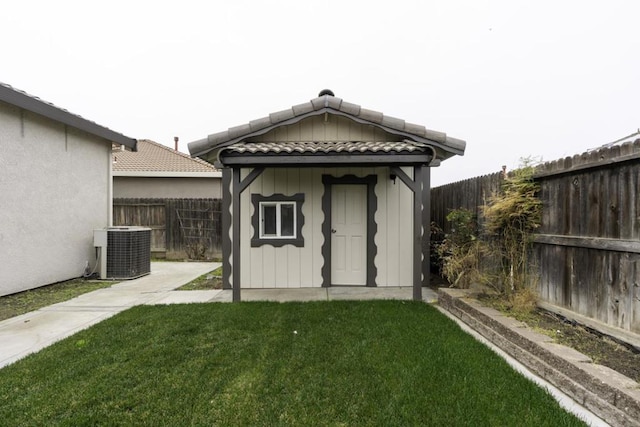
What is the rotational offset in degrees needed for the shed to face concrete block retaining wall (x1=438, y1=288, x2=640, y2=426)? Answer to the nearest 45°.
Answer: approximately 45° to its left

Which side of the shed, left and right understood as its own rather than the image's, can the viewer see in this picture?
front

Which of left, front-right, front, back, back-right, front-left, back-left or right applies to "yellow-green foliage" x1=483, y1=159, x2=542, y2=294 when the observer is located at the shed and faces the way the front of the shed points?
front-left

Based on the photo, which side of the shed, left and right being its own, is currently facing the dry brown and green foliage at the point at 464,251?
left

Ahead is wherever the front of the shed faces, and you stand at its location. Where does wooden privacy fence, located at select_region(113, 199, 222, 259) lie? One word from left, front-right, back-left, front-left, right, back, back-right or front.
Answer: back-right

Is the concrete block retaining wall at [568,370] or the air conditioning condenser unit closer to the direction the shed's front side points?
the concrete block retaining wall

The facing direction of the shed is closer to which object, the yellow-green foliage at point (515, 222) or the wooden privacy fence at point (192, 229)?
the yellow-green foliage

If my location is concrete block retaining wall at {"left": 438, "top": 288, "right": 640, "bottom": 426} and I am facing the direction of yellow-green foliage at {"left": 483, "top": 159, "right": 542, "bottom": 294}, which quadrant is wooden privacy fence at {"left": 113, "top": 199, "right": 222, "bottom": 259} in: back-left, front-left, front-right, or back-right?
front-left

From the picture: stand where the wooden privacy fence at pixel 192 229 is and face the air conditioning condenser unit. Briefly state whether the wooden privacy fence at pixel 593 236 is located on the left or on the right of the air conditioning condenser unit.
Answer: left

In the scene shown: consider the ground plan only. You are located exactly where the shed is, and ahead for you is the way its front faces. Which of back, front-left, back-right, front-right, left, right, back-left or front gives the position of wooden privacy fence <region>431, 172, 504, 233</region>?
left

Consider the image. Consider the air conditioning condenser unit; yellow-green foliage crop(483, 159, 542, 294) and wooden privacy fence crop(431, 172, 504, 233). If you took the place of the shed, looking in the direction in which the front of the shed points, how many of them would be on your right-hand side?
1

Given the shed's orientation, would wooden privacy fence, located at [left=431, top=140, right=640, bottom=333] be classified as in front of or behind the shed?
in front

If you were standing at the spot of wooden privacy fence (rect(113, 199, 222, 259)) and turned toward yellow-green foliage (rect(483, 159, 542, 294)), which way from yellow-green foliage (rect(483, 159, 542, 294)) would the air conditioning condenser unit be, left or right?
right
